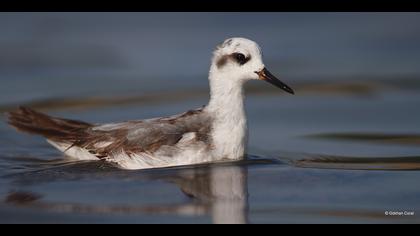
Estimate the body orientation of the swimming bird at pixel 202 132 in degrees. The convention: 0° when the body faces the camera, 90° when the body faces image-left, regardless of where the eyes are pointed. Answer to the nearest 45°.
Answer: approximately 270°
